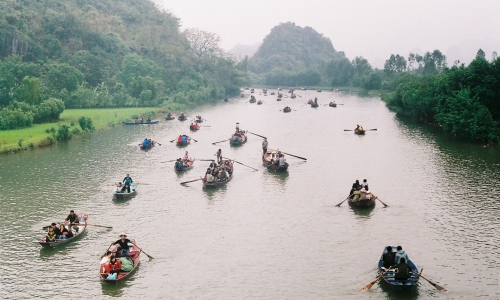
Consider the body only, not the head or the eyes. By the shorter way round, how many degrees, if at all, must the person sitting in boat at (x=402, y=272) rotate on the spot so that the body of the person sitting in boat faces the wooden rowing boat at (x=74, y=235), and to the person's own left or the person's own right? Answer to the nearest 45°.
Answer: approximately 90° to the person's own left

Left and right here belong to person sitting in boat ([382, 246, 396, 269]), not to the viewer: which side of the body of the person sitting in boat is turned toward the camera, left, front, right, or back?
back

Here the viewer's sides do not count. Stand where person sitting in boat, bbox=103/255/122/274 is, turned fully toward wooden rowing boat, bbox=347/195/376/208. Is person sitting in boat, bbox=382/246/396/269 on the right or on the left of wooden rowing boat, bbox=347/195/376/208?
right

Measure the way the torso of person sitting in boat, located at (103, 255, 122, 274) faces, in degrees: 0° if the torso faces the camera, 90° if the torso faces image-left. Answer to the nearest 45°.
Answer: approximately 45°

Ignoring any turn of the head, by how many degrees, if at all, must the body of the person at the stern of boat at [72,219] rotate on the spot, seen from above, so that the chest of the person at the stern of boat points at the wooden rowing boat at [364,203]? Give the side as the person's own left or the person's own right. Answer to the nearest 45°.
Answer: approximately 135° to the person's own left

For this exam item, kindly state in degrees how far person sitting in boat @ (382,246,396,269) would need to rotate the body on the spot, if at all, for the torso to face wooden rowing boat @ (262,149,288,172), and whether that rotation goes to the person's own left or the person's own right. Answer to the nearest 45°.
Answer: approximately 45° to the person's own left

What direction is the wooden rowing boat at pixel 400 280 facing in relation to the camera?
away from the camera
